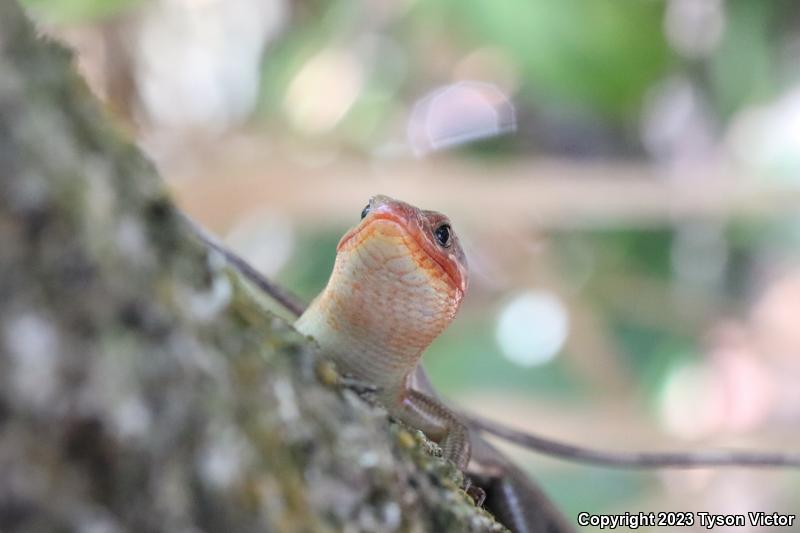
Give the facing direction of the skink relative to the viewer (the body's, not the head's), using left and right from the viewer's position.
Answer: facing the viewer and to the left of the viewer
